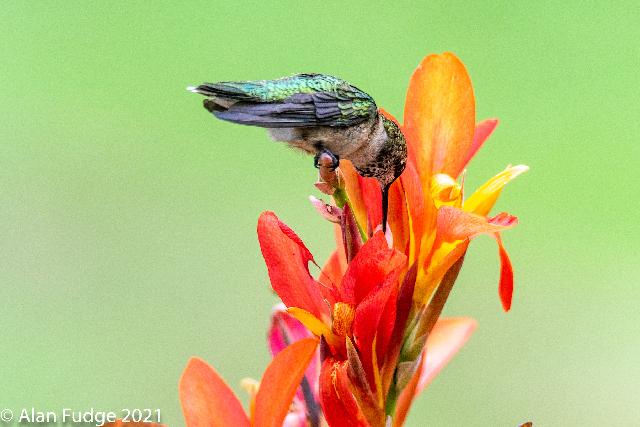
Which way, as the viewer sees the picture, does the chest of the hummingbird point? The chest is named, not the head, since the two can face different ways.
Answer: to the viewer's right
